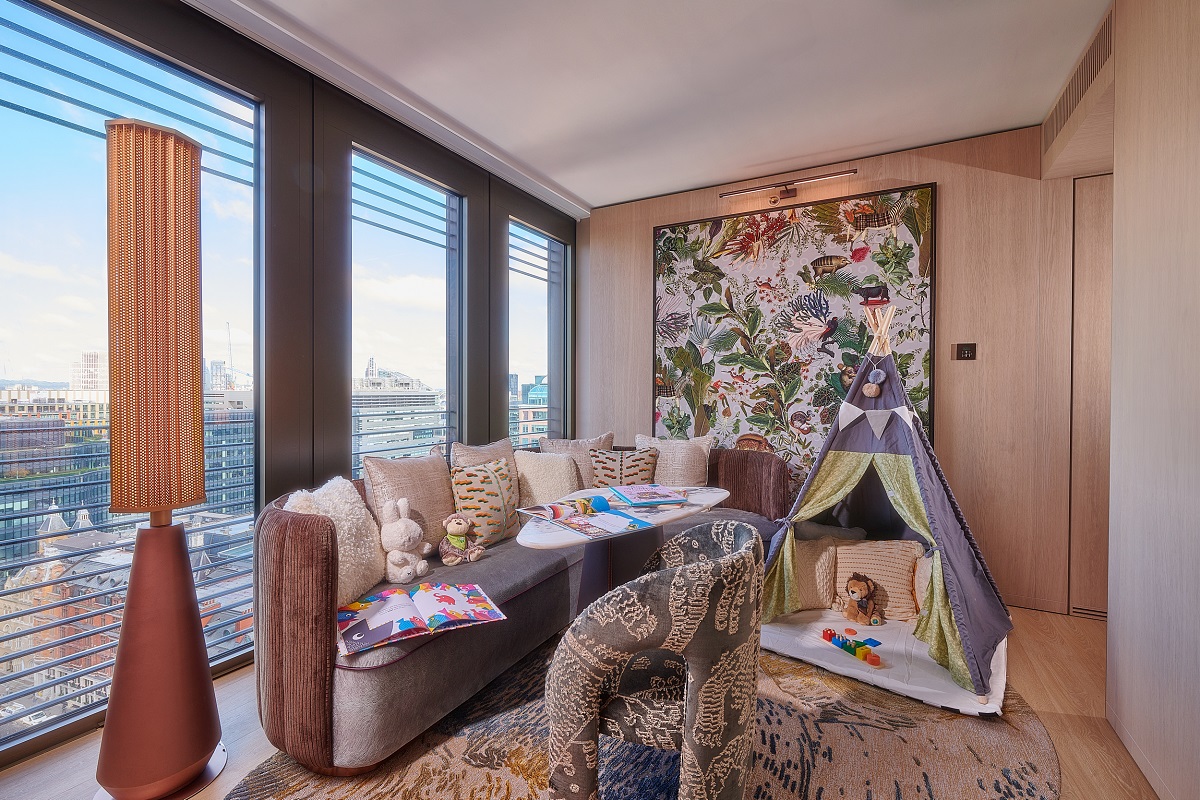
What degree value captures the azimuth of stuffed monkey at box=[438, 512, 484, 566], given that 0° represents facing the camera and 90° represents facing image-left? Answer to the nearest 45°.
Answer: approximately 315°

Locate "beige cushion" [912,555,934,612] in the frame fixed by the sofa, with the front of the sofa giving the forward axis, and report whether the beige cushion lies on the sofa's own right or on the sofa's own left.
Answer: on the sofa's own left

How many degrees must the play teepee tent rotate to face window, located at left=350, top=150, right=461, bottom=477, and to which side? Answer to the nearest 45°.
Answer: approximately 45° to its right

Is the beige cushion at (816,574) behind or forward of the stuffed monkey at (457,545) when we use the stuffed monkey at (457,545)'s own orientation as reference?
forward
